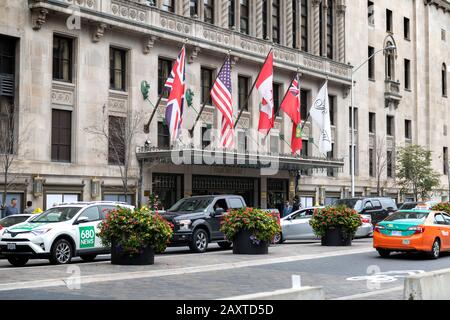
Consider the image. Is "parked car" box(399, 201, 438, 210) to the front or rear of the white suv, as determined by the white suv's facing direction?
to the rear

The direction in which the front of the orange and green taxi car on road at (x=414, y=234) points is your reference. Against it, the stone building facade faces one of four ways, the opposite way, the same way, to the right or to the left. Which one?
to the right

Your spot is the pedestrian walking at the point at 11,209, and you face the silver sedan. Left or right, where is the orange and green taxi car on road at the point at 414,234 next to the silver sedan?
right

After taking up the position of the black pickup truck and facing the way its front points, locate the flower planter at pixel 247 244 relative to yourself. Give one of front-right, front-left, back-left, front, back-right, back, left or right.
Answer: left

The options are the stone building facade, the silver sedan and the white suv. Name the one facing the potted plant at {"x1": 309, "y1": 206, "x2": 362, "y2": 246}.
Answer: the stone building facade

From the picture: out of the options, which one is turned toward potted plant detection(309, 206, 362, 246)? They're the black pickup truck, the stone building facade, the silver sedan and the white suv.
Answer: the stone building facade

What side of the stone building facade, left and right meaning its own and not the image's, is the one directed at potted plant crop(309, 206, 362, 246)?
front

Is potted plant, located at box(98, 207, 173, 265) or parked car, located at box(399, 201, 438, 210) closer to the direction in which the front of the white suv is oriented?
the potted plant

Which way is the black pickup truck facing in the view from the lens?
facing the viewer and to the left of the viewer

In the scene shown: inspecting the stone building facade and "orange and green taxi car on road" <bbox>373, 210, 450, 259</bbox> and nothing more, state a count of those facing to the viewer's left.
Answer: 0

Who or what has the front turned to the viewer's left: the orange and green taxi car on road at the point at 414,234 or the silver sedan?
the silver sedan

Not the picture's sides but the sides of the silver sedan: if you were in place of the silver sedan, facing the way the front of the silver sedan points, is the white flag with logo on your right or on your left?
on your right

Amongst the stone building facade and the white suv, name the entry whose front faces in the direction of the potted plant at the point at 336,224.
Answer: the stone building facade

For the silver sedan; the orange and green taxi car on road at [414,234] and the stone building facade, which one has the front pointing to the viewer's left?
the silver sedan

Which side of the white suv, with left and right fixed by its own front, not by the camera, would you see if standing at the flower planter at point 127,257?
left

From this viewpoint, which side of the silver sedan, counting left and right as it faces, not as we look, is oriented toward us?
left
